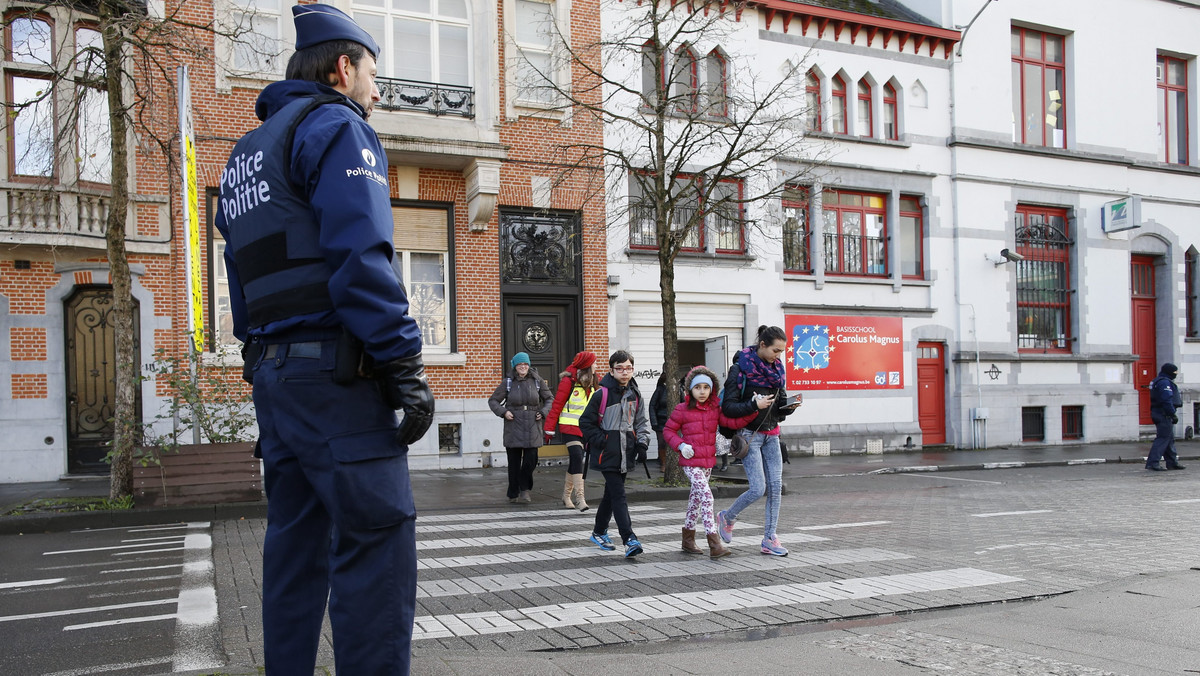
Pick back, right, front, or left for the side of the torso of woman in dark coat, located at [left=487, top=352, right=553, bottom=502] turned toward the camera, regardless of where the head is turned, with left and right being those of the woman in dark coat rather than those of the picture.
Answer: front

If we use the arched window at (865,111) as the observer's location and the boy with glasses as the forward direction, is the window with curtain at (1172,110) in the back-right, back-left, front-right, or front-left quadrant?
back-left

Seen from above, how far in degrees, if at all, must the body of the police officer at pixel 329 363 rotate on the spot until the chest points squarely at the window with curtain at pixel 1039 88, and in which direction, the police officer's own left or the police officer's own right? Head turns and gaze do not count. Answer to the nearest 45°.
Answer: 0° — they already face it

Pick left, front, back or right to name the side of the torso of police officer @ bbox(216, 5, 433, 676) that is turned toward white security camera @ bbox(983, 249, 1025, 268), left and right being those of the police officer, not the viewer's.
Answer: front

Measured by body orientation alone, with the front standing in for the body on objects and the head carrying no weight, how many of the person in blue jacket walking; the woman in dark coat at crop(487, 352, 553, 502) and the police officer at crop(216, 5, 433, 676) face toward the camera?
1

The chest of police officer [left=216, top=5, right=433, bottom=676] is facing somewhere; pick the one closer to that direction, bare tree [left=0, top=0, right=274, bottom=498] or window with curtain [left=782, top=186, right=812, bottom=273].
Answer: the window with curtain

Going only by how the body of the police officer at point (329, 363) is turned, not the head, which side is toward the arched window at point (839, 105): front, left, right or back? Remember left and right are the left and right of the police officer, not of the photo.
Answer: front

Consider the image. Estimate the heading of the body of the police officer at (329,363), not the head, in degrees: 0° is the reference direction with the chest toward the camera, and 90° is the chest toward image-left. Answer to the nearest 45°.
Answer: approximately 225°

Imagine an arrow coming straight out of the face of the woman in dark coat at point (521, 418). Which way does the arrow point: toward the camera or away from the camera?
toward the camera

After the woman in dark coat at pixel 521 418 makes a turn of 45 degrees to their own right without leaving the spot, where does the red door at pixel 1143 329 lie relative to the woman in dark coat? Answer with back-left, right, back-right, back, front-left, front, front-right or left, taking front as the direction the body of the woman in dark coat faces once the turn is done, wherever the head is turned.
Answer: back
